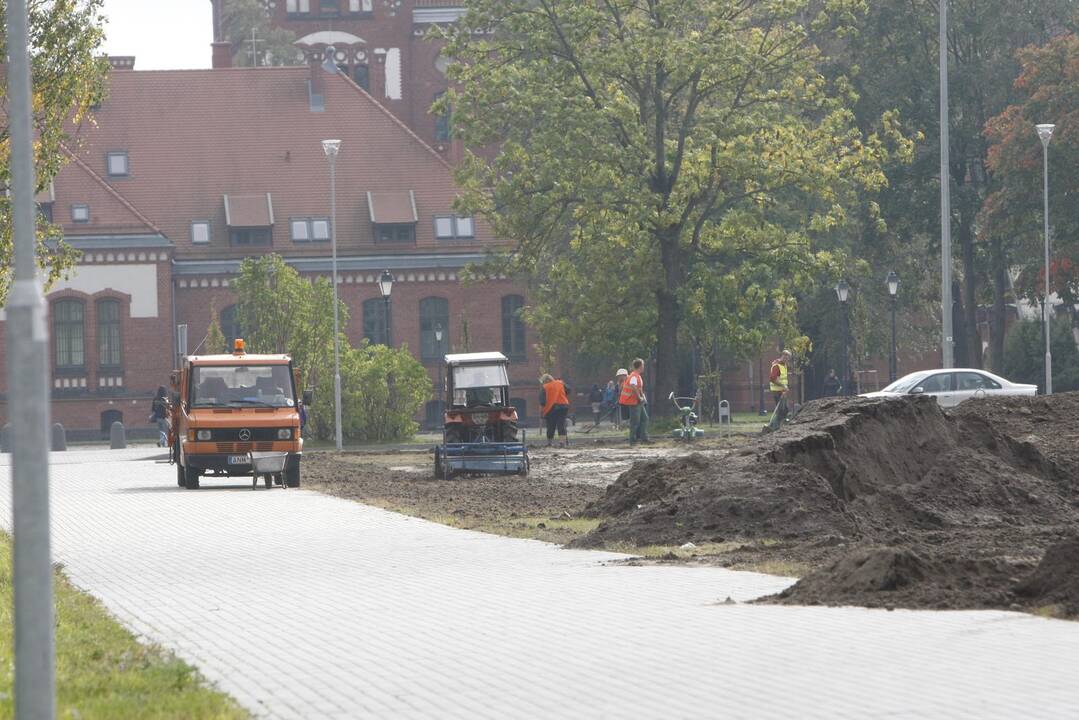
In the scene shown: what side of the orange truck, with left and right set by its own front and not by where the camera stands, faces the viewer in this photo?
front

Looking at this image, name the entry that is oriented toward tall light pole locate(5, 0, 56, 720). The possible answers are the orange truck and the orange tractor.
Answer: the orange truck

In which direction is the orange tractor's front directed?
away from the camera

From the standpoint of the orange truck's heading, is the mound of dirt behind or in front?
in front

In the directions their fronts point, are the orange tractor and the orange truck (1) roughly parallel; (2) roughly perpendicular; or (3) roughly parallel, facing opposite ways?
roughly parallel, facing opposite ways

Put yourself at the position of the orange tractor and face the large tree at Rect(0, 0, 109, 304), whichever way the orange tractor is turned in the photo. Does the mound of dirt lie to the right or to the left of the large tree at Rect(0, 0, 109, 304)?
left

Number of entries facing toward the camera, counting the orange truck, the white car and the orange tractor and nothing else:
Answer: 1

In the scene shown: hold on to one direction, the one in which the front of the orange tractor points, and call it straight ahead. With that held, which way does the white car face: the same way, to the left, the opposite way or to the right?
to the left

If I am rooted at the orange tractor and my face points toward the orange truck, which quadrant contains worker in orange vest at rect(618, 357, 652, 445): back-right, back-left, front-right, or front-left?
back-right

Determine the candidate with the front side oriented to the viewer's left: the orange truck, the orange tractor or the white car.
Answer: the white car

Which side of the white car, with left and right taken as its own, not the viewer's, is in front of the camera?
left

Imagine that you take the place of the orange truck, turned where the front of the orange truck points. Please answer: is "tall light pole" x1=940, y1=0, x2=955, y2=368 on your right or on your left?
on your left
